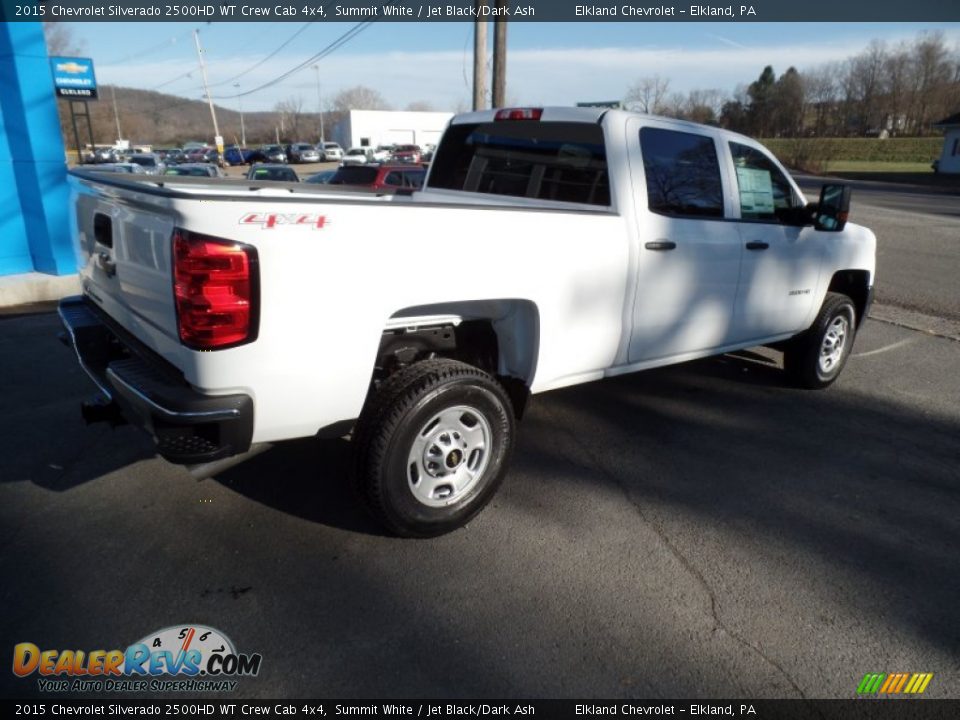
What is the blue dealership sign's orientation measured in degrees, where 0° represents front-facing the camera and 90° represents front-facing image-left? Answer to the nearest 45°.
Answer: approximately 0°

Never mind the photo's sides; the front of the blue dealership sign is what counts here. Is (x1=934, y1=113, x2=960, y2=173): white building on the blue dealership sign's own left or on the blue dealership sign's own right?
on the blue dealership sign's own left

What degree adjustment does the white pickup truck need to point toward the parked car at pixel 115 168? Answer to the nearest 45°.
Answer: approximately 90° to its left

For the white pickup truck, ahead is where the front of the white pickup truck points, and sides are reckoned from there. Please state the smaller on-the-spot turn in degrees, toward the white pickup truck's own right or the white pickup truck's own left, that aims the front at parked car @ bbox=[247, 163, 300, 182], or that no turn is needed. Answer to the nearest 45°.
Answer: approximately 45° to the white pickup truck's own left

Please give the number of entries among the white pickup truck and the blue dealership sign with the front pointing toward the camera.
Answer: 1

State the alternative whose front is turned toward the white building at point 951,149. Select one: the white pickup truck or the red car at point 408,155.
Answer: the white pickup truck

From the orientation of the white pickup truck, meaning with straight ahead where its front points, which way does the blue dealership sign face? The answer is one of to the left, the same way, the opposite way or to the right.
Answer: to the right

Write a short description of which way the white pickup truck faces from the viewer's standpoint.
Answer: facing away from the viewer and to the right of the viewer
